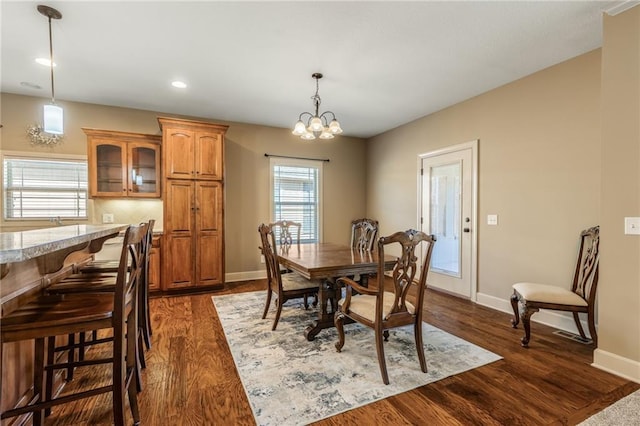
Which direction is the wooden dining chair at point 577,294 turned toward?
to the viewer's left

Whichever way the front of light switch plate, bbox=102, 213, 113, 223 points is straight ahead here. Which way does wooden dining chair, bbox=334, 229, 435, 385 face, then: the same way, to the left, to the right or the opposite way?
the opposite way

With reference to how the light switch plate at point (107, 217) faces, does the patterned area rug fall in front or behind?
in front

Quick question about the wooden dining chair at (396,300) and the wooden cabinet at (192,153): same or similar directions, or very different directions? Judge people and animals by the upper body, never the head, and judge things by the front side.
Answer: very different directions

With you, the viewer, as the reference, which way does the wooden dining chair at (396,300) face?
facing away from the viewer and to the left of the viewer

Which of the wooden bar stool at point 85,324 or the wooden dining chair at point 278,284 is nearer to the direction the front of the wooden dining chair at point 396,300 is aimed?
the wooden dining chair

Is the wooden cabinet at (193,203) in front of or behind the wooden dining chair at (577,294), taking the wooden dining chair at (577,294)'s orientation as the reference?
in front

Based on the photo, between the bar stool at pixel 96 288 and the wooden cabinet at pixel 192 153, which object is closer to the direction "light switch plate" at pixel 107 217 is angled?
the bar stool

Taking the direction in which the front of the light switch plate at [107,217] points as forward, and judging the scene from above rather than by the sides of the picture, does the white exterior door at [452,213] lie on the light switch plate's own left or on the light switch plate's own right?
on the light switch plate's own left
